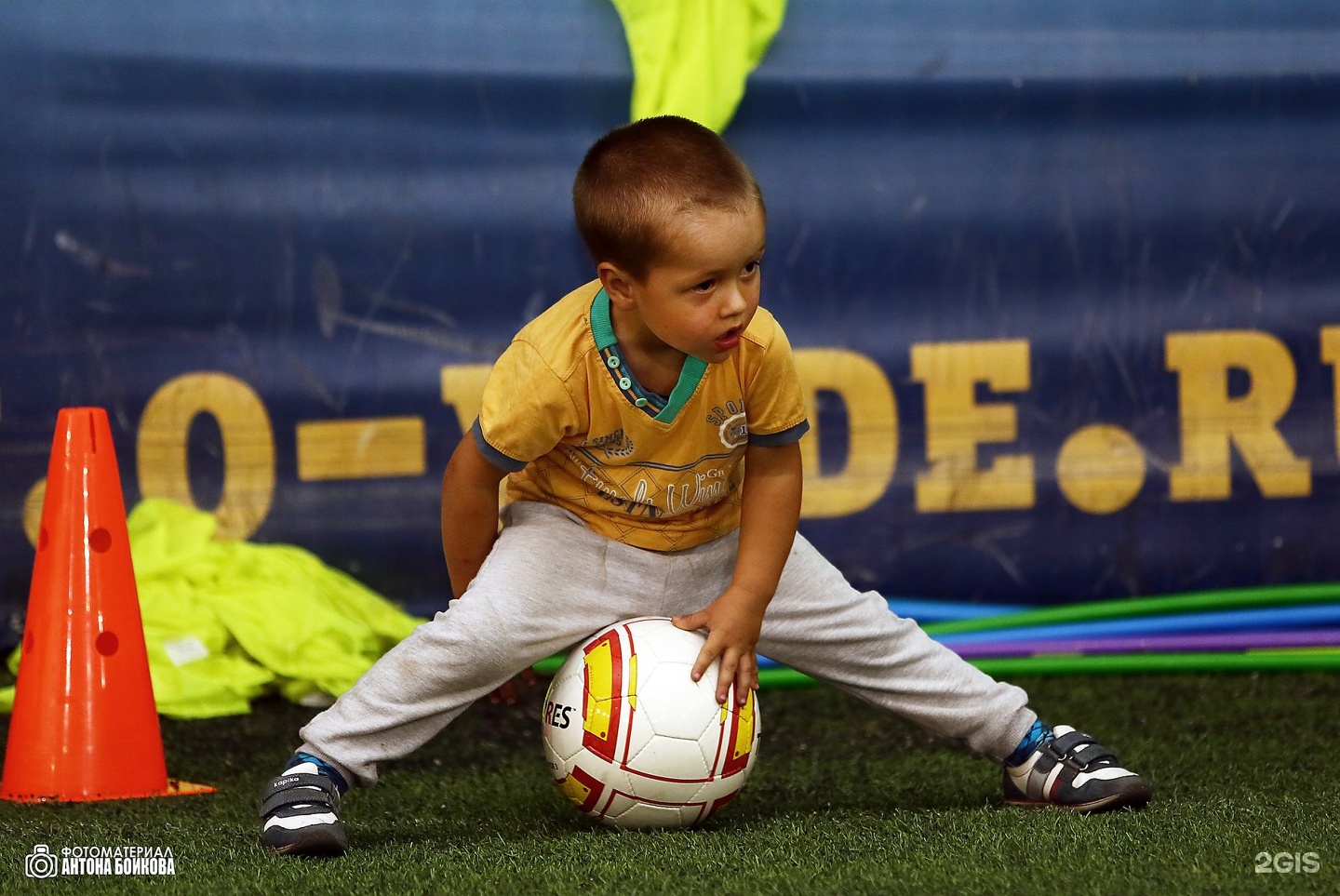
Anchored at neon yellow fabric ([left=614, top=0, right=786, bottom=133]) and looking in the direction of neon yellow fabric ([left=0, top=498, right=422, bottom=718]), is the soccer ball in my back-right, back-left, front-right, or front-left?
front-left

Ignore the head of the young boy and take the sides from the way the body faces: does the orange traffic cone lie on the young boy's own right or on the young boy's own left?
on the young boy's own right

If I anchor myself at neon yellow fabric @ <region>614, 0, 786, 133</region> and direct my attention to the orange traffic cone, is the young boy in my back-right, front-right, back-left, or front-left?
front-left

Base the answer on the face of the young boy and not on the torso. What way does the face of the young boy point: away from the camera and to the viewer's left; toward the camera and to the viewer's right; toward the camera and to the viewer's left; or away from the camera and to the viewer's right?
toward the camera and to the viewer's right

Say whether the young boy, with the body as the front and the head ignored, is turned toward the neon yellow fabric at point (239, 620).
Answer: no

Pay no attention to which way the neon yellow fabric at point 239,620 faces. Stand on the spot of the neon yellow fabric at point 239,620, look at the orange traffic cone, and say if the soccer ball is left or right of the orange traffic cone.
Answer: left

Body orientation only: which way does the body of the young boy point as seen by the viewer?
toward the camera

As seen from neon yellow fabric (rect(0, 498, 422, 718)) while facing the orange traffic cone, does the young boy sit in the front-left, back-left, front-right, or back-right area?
front-left

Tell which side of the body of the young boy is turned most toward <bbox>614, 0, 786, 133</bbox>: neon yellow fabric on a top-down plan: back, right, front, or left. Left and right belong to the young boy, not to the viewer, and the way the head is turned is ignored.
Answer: back
